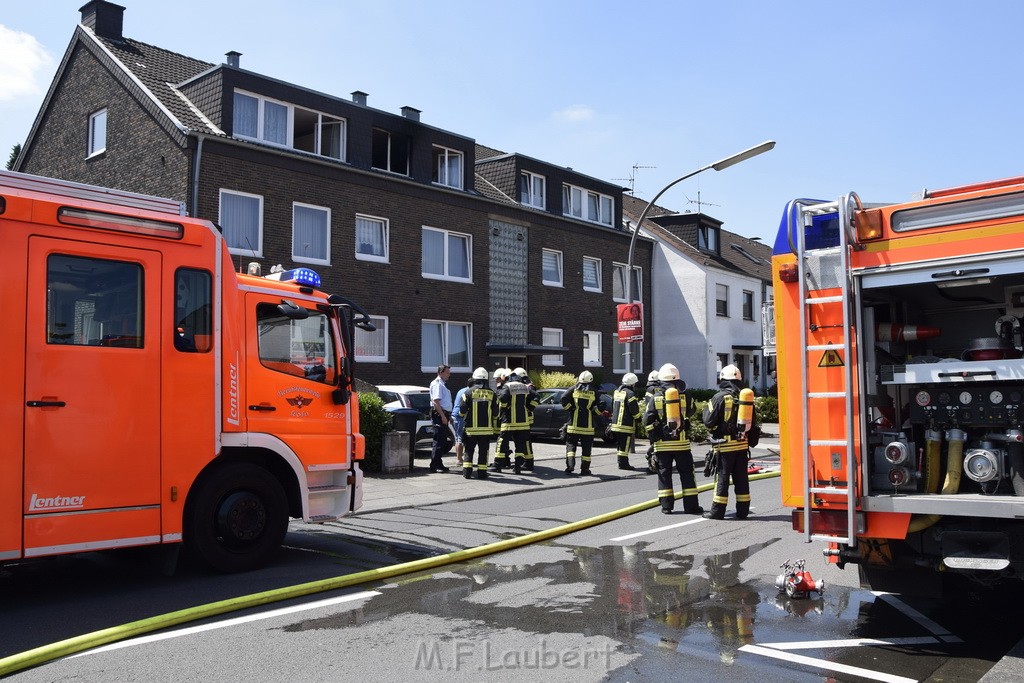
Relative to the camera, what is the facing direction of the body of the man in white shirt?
to the viewer's right

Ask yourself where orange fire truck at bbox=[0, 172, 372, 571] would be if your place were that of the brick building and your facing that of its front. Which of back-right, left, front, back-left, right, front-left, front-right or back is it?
front-right

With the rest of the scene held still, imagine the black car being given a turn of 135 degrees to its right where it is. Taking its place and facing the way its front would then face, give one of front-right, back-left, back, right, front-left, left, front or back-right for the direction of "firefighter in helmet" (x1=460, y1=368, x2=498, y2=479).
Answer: back-right

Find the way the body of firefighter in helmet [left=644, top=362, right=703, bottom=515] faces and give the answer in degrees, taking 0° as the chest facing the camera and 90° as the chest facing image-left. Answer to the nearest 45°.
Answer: approximately 180°

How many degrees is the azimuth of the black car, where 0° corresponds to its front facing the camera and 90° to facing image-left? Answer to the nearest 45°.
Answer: approximately 90°

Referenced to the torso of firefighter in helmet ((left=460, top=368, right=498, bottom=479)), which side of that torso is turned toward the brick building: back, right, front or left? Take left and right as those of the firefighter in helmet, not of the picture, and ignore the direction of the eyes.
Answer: front

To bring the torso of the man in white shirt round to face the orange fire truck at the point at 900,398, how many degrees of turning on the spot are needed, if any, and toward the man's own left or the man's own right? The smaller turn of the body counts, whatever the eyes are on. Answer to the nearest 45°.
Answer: approximately 90° to the man's own right

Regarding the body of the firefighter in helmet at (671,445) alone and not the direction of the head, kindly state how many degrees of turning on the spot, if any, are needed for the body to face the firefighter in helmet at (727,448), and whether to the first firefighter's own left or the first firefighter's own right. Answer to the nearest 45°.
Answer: approximately 135° to the first firefighter's own right

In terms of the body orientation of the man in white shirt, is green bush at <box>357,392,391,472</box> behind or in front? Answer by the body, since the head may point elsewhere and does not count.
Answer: behind

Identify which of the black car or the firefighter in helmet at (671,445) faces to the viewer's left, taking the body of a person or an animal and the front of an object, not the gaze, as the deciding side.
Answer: the black car

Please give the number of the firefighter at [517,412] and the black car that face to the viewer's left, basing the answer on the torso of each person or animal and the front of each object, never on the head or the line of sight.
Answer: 1

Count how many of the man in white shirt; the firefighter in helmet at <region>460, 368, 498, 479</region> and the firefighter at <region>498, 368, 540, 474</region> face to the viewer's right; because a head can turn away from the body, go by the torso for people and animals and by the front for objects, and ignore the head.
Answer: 1
